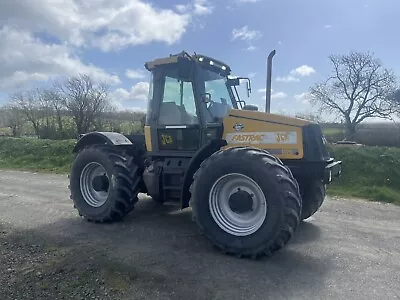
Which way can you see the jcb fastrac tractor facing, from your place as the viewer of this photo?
facing the viewer and to the right of the viewer

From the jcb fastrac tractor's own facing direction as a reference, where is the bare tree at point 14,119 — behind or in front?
behind
